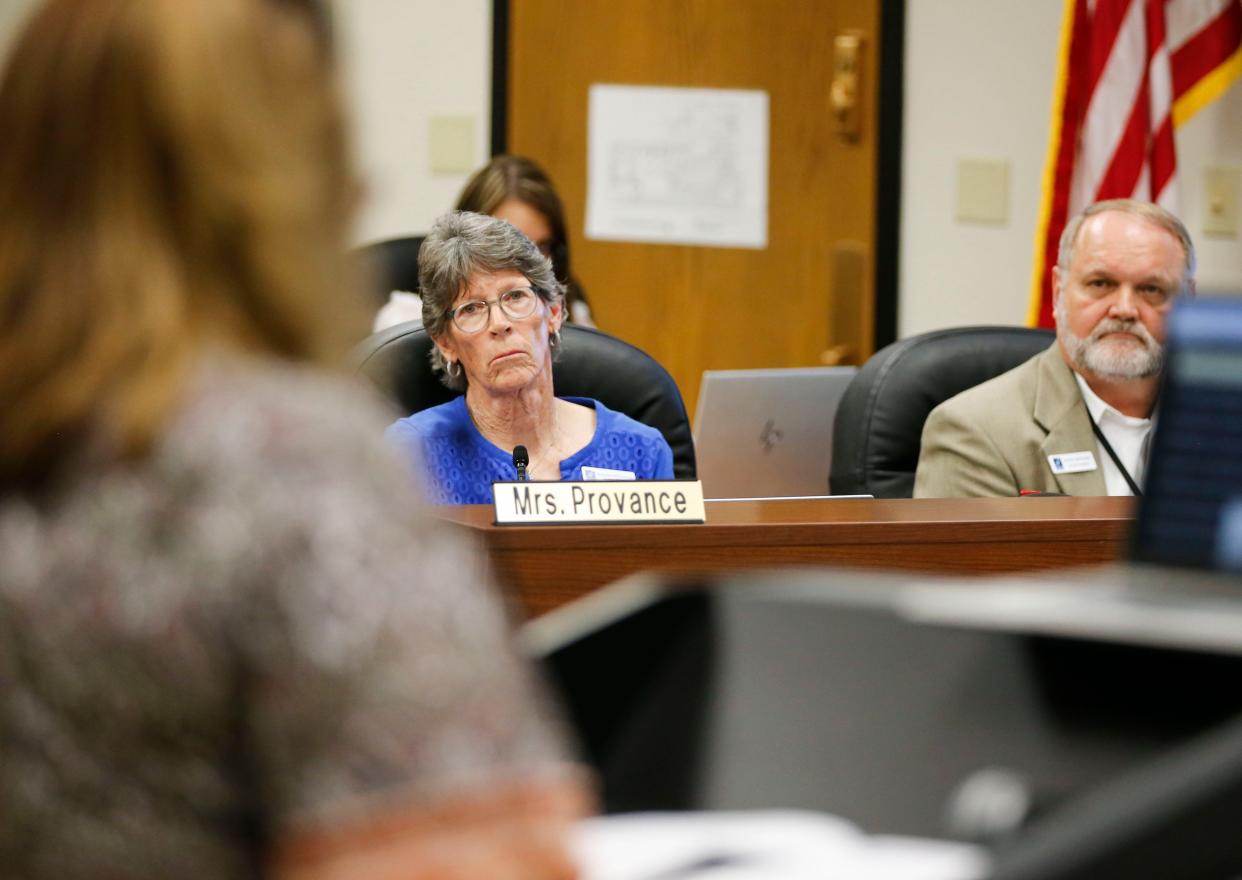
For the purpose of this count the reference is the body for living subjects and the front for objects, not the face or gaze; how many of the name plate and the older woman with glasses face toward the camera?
2

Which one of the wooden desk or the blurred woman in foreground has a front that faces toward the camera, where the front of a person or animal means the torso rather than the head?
the wooden desk

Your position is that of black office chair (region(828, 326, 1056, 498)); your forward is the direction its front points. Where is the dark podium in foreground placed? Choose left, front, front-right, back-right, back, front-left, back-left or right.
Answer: front-right

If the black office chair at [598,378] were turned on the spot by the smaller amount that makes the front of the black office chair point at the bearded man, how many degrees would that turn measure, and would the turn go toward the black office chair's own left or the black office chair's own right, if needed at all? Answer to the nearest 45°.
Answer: approximately 90° to the black office chair's own left

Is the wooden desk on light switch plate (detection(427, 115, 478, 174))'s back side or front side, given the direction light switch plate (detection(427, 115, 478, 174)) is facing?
on the front side

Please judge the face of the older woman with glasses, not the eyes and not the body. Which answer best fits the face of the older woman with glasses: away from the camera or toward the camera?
toward the camera

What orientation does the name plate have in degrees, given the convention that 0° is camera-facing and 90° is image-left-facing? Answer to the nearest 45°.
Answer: approximately 0°

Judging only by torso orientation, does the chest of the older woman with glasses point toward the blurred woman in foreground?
yes

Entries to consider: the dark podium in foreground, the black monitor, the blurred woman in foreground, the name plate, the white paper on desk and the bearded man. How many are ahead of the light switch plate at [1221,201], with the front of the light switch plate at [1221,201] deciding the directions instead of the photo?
6

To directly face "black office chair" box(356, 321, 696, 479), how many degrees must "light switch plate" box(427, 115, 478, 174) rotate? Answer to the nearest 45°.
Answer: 0° — it already faces it

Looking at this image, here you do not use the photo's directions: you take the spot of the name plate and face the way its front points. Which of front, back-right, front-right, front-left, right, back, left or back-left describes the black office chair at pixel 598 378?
back

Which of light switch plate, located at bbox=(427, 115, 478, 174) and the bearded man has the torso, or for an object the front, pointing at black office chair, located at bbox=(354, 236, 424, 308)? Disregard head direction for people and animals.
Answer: the light switch plate

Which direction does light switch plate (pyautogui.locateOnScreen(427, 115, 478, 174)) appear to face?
toward the camera

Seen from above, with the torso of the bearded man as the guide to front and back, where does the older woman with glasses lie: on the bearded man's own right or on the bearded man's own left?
on the bearded man's own right

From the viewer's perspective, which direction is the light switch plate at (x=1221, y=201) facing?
toward the camera

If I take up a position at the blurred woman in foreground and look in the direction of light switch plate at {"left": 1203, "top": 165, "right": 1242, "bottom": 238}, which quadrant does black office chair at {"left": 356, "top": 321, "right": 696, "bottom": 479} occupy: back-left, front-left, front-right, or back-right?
front-left

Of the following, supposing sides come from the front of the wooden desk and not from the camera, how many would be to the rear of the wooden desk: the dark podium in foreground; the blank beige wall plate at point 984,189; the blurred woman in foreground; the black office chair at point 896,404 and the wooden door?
3
